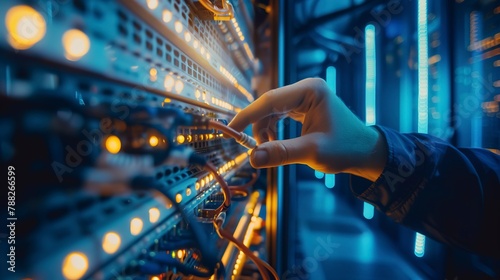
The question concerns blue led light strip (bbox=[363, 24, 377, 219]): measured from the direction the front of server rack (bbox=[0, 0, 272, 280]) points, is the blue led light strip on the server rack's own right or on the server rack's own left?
on the server rack's own left

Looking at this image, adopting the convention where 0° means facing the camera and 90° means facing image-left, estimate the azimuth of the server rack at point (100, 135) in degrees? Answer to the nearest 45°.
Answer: approximately 315°

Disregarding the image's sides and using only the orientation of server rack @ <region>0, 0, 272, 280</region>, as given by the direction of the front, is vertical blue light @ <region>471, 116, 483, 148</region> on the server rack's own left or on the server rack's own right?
on the server rack's own left

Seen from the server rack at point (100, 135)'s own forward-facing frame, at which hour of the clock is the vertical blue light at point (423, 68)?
The vertical blue light is roughly at 10 o'clock from the server rack.
